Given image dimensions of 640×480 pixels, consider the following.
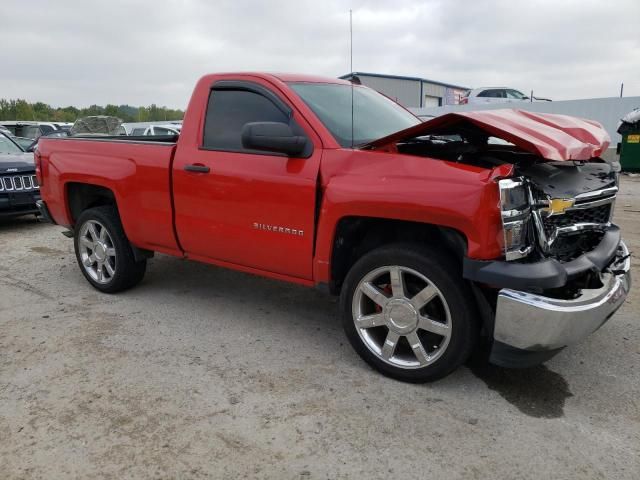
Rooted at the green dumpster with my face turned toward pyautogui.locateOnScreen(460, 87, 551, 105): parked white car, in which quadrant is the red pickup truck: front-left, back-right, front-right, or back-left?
back-left

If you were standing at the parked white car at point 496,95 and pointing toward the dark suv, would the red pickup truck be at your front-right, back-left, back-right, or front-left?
front-left

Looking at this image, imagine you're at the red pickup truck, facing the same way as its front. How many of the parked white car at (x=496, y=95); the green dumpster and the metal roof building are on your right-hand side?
0

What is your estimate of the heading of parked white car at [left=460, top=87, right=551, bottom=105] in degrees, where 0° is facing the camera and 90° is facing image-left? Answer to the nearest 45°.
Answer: approximately 270°

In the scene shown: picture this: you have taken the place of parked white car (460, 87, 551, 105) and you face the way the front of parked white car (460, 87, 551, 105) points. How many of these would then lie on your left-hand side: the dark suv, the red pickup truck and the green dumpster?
0

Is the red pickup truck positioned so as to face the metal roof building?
no

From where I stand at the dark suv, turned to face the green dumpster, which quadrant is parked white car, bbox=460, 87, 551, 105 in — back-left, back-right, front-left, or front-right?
front-left

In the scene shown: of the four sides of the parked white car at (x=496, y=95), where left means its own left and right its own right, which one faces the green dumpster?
right

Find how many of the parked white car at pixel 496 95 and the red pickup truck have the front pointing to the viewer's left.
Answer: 0

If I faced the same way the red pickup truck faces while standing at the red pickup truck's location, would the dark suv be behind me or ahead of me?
behind

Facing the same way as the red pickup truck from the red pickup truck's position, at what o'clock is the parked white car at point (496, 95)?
The parked white car is roughly at 8 o'clock from the red pickup truck.

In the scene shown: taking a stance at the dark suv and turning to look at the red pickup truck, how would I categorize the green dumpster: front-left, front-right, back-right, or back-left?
front-left

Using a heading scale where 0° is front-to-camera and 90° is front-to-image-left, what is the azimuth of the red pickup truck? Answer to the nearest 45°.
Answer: approximately 315°

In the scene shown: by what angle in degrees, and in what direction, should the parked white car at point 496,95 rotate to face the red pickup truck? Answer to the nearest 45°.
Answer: approximately 90° to its right
